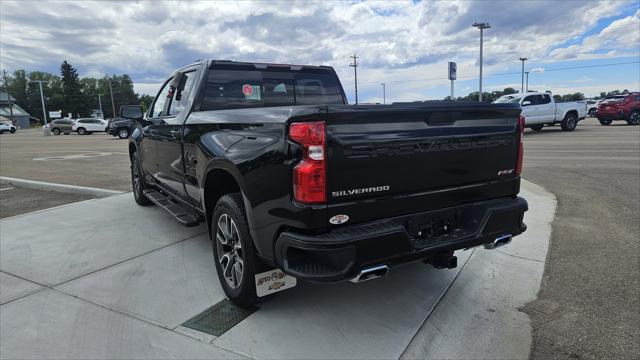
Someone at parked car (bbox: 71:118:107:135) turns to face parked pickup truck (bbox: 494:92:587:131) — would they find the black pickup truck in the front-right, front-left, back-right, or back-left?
front-right

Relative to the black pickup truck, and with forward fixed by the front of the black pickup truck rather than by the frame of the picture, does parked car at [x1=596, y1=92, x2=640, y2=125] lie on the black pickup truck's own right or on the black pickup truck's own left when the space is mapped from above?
on the black pickup truck's own right

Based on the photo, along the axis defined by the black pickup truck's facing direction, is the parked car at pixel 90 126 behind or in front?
in front

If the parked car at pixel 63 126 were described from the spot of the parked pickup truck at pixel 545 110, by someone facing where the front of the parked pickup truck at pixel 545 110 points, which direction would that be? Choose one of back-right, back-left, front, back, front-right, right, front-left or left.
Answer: front-right

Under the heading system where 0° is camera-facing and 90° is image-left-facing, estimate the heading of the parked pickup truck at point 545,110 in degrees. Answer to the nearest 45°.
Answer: approximately 45°

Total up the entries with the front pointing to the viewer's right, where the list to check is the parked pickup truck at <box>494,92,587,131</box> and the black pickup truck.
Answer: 0

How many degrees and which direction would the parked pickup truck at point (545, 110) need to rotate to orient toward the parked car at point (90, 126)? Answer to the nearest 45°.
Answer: approximately 45° to its right

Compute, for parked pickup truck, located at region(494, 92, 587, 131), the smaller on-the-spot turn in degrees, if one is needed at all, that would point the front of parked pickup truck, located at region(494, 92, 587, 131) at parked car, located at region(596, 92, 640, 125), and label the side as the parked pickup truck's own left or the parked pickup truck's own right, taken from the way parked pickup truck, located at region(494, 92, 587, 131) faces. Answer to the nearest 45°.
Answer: approximately 180°

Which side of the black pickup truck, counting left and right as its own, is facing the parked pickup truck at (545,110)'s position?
right

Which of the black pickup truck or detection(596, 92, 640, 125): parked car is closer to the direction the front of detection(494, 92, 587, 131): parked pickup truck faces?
the black pickup truck

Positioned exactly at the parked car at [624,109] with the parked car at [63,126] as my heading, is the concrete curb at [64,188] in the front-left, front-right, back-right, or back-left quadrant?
front-left

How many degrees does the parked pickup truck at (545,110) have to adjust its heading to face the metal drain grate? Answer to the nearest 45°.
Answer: approximately 45° to its left
